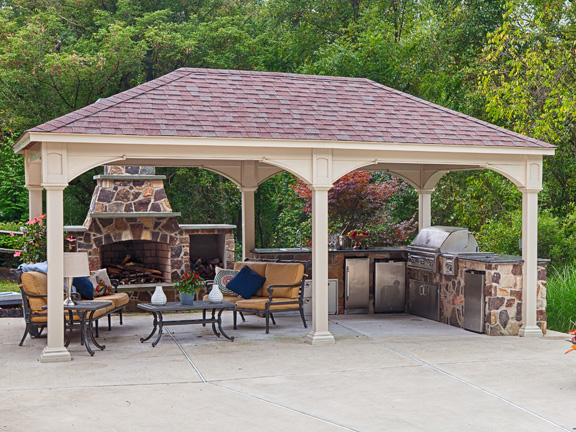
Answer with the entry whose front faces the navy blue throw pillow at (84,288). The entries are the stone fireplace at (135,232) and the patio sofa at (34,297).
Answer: the stone fireplace

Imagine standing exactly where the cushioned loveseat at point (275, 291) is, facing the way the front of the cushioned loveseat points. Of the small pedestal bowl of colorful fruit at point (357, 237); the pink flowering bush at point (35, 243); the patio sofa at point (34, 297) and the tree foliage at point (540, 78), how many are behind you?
2

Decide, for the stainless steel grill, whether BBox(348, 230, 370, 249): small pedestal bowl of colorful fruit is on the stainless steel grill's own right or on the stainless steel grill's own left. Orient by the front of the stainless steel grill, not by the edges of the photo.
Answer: on the stainless steel grill's own right

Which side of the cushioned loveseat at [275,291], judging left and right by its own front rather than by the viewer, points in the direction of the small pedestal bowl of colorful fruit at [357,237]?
back

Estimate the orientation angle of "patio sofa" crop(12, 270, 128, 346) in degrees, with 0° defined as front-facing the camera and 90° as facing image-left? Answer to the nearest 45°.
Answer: approximately 315°

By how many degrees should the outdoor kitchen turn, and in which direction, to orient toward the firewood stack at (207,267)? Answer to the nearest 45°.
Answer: approximately 90° to its right

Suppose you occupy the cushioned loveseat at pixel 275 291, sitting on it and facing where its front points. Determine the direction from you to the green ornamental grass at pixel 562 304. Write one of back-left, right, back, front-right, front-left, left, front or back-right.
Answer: back-left

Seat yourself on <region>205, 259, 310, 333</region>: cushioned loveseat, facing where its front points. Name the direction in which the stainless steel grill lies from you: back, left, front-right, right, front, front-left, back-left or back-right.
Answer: back-left

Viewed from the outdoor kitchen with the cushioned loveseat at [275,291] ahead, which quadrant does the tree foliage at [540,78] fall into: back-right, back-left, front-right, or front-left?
back-right

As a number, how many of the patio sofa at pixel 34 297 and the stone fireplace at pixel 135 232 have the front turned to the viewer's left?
0
